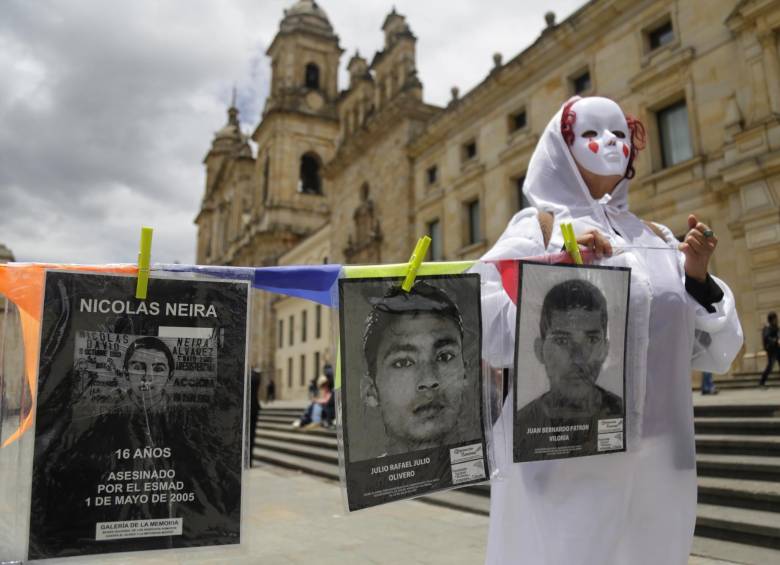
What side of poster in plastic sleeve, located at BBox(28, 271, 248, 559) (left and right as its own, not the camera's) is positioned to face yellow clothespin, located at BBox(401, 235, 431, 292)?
left

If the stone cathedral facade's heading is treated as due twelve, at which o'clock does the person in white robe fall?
The person in white robe is roughly at 11 o'clock from the stone cathedral facade.

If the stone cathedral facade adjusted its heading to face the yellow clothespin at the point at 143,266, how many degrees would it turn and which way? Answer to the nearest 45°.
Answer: approximately 45° to its left

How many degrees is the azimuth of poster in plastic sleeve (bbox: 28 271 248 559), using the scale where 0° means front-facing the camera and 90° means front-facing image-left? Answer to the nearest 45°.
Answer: approximately 0°

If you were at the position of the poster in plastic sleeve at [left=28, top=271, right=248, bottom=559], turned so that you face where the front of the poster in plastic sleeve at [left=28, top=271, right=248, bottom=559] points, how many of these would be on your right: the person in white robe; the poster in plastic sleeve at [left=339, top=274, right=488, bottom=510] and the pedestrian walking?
0

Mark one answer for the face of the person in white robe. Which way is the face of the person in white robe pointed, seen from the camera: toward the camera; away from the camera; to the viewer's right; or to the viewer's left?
toward the camera

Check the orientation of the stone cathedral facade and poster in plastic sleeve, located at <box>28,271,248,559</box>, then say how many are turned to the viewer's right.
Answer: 0

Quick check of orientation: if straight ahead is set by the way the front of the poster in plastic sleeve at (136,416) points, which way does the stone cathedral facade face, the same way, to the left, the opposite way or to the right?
to the right

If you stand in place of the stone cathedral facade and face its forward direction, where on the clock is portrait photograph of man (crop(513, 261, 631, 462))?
The portrait photograph of man is roughly at 11 o'clock from the stone cathedral facade.

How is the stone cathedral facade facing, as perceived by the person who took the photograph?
facing the viewer and to the left of the viewer
